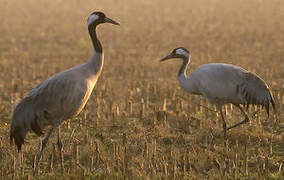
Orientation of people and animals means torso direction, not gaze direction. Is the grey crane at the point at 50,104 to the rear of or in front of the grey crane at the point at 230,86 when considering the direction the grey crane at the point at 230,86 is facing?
in front

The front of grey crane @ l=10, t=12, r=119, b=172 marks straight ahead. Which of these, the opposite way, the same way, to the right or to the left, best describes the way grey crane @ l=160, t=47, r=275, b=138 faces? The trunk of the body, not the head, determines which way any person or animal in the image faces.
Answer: the opposite way

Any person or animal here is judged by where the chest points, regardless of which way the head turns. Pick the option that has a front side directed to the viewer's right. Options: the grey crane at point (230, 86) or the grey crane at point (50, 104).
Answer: the grey crane at point (50, 104)

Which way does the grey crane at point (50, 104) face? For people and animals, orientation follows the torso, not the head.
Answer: to the viewer's right

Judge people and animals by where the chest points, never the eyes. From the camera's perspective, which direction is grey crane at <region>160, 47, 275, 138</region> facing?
to the viewer's left

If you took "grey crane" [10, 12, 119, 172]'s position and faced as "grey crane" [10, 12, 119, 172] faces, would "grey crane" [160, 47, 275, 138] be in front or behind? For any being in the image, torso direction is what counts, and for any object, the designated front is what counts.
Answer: in front

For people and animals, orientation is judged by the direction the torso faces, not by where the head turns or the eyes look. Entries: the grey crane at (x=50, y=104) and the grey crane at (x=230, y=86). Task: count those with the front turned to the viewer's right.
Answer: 1
